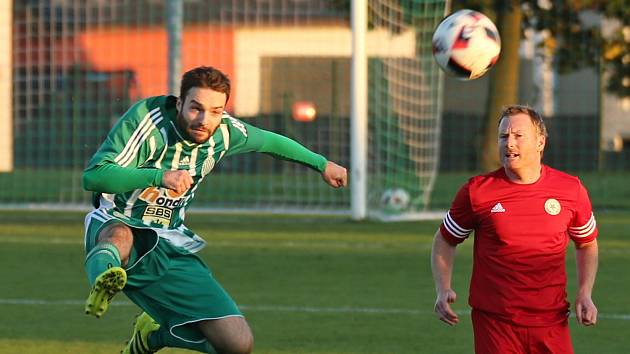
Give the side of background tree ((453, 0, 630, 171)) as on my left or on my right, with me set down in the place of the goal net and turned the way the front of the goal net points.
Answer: on my left

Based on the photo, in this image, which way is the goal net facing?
toward the camera

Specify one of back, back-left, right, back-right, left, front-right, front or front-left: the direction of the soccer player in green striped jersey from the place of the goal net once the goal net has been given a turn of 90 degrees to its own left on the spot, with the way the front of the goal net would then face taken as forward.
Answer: right

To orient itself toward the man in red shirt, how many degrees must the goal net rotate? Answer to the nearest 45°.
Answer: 0° — it already faces them

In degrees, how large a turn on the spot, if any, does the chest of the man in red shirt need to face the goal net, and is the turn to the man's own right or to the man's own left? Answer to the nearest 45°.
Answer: approximately 180°

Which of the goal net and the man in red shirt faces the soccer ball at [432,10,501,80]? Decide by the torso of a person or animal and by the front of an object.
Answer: the goal net

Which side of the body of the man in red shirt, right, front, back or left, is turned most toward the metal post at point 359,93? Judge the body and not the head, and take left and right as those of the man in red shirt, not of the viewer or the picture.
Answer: back

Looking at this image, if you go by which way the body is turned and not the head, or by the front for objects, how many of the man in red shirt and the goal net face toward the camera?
2

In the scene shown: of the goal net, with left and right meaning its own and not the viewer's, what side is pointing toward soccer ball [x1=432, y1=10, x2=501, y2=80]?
front

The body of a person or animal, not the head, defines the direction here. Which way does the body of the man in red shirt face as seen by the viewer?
toward the camera
